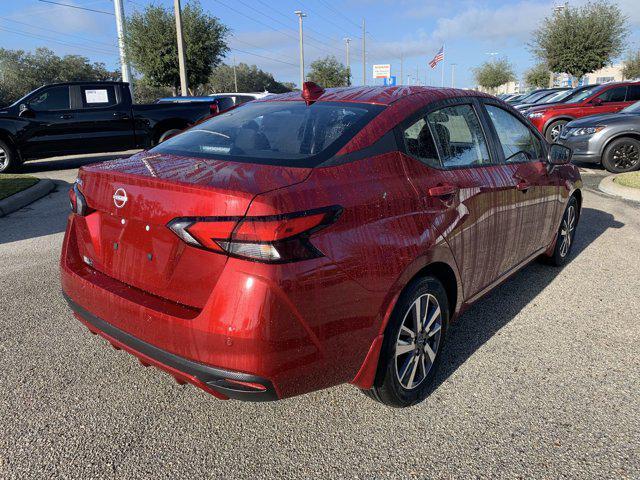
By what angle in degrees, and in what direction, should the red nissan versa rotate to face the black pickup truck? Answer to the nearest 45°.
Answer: approximately 90° to its left

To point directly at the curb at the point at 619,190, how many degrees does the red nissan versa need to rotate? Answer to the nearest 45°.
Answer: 0° — it already faces it

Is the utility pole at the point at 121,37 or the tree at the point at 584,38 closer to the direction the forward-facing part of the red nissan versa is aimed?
the tree

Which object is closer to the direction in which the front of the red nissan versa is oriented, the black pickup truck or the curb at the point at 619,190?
the curb

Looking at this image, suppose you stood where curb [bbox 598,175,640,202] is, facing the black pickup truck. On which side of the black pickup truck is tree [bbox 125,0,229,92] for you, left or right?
right

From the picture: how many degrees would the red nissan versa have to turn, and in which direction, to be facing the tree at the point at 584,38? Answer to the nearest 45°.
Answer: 0° — it already faces it

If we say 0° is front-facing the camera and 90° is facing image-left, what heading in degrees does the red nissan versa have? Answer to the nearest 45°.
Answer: approximately 225°

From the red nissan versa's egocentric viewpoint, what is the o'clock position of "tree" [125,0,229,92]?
The tree is roughly at 10 o'clock from the red nissan versa.

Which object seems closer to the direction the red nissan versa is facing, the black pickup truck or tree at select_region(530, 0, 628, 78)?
the tree

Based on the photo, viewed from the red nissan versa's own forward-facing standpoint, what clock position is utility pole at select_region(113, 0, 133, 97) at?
The utility pole is roughly at 10 o'clock from the red nissan versa.

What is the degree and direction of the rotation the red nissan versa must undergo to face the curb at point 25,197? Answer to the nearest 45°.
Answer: approximately 90° to its left
